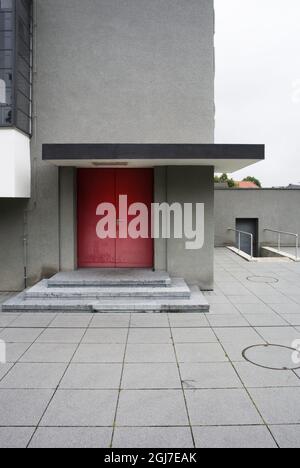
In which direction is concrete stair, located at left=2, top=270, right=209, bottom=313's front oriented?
toward the camera

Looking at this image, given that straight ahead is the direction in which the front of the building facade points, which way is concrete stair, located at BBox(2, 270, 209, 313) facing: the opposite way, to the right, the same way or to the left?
the same way

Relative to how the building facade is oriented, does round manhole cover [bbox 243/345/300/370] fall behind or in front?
in front

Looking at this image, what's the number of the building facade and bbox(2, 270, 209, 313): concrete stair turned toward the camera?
2
